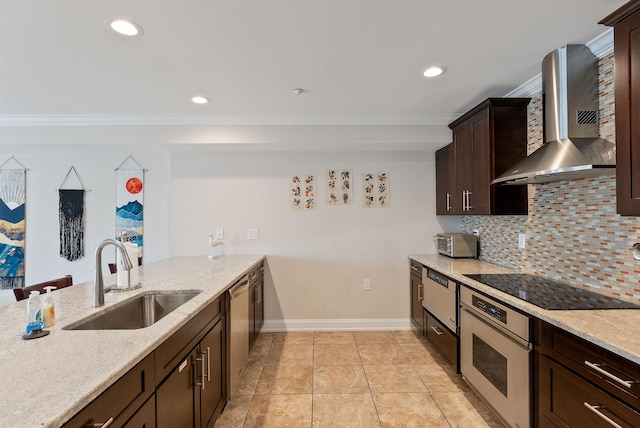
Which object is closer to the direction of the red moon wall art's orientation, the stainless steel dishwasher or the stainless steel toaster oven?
the stainless steel dishwasher

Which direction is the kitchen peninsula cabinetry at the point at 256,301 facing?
to the viewer's right

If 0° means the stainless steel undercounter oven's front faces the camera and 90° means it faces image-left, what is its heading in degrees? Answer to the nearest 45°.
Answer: approximately 45°

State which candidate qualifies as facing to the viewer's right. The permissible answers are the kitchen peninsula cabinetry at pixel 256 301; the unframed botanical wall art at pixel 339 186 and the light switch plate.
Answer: the kitchen peninsula cabinetry

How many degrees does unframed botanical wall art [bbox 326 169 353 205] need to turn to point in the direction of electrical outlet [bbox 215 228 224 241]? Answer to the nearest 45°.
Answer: approximately 90° to its right

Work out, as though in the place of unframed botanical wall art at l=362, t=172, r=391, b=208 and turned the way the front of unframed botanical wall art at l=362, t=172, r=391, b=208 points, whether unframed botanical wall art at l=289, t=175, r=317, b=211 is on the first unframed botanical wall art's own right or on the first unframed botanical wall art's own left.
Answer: on the first unframed botanical wall art's own right

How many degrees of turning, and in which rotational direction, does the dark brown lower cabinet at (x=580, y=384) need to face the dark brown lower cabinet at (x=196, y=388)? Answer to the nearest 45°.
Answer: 0° — it already faces it

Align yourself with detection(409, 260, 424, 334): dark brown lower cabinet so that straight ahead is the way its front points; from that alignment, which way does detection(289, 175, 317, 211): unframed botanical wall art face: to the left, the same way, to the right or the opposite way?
to the left

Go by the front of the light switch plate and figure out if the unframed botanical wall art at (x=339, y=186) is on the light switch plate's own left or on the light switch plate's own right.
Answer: on the light switch plate's own left

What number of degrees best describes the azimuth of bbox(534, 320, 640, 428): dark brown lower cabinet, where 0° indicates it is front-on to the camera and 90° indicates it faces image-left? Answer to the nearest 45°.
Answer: approximately 45°

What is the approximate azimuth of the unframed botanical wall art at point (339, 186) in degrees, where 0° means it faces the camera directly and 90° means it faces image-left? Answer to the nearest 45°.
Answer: approximately 0°

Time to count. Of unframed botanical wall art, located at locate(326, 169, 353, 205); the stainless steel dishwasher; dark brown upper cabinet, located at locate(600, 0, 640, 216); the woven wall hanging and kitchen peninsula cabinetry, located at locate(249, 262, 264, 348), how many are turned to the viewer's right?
2

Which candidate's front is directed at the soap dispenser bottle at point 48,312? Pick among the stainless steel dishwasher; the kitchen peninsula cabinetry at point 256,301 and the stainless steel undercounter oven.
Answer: the stainless steel undercounter oven

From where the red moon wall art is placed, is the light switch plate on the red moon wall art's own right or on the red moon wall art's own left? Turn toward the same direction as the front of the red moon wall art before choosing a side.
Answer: on the red moon wall art's own left

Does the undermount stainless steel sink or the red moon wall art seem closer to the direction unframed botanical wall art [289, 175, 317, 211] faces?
the undermount stainless steel sink
